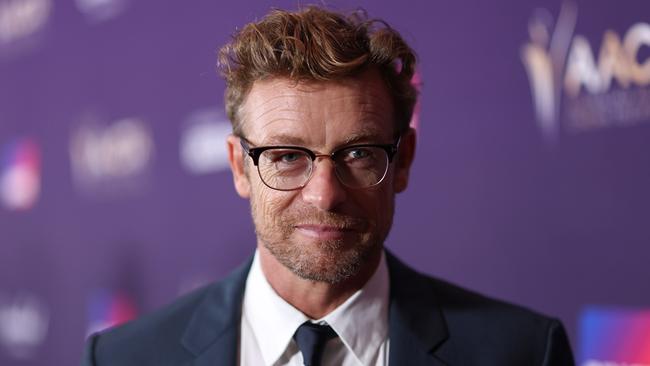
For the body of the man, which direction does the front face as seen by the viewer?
toward the camera
